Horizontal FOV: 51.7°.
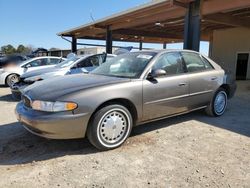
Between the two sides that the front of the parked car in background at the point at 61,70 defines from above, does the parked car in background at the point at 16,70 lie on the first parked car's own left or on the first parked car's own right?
on the first parked car's own right

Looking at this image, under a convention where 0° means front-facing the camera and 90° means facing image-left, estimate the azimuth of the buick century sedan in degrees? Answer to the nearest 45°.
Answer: approximately 45°

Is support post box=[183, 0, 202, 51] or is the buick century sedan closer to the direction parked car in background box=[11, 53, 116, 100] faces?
the buick century sedan

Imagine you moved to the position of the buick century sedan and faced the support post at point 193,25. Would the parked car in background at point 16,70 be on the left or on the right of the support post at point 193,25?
left

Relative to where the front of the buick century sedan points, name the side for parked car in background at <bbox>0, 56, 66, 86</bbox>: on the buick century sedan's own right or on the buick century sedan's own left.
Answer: on the buick century sedan's own right

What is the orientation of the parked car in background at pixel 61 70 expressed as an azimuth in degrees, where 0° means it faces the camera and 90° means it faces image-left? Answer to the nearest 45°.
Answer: approximately 45°

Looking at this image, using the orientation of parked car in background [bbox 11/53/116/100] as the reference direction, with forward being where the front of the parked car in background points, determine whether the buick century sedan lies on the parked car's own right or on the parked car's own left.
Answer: on the parked car's own left

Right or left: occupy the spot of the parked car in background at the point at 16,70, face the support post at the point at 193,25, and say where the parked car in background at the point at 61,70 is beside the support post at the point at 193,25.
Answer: right
